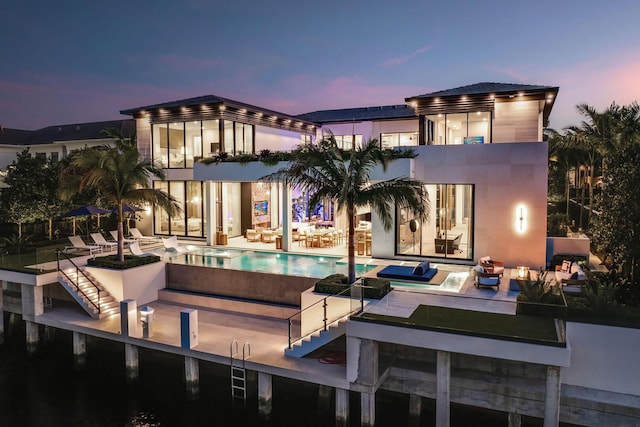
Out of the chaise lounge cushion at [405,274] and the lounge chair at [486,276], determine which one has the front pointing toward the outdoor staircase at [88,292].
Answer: the chaise lounge cushion

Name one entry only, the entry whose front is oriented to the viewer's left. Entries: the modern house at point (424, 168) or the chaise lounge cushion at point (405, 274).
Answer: the chaise lounge cushion

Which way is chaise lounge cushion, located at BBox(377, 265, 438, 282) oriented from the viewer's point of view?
to the viewer's left

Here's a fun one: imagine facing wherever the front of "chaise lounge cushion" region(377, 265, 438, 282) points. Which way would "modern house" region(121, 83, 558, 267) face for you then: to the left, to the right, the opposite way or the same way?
to the left

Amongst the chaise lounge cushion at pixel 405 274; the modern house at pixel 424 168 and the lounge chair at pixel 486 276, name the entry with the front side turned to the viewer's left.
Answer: the chaise lounge cushion

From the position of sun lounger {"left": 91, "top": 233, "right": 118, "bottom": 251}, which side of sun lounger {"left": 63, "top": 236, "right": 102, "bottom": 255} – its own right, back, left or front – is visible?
left

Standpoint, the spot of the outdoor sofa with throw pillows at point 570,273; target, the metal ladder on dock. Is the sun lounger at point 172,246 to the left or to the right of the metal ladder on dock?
right
